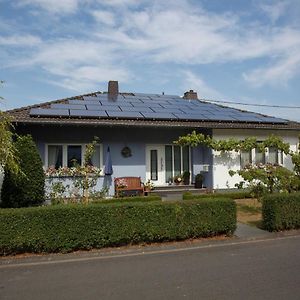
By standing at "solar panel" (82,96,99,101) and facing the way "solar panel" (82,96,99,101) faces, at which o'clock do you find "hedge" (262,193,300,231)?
The hedge is roughly at 11 o'clock from the solar panel.

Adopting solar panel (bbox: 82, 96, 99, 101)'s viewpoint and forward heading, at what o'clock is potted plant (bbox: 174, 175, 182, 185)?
The potted plant is roughly at 10 o'clock from the solar panel.

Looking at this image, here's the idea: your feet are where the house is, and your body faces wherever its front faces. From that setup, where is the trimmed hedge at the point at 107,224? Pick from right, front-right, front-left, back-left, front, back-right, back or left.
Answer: front

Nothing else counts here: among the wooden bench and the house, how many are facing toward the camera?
2

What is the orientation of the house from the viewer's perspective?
toward the camera

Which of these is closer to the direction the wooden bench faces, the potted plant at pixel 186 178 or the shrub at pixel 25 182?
the shrub

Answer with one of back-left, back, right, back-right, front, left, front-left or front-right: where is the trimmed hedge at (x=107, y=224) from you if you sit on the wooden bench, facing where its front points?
front

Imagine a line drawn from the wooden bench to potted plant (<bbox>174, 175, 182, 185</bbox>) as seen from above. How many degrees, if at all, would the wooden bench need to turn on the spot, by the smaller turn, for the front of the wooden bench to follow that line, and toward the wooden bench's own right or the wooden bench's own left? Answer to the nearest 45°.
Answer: approximately 135° to the wooden bench's own left

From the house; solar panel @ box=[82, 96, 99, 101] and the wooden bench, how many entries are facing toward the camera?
3

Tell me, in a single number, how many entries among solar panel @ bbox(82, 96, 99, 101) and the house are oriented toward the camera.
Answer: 2

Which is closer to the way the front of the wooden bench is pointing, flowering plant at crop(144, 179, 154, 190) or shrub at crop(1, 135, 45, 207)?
the shrub

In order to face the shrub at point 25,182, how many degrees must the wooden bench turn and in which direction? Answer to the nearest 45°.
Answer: approximately 45° to its right

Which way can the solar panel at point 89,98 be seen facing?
toward the camera
